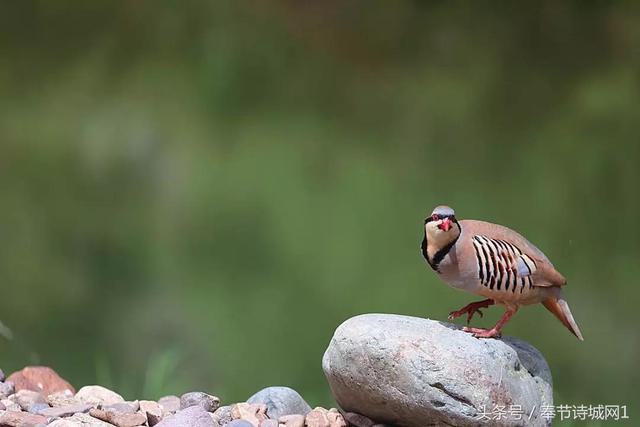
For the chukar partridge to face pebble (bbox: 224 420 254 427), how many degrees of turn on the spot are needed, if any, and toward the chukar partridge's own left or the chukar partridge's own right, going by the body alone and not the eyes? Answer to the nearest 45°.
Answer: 0° — it already faces it

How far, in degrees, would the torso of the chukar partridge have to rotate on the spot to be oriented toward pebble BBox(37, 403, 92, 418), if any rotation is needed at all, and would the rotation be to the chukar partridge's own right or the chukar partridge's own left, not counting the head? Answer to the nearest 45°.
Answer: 0° — it already faces it

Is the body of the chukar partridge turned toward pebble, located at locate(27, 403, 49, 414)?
yes

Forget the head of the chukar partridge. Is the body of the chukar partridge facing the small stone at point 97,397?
yes

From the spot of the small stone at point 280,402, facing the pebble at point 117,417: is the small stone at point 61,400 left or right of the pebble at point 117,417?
right

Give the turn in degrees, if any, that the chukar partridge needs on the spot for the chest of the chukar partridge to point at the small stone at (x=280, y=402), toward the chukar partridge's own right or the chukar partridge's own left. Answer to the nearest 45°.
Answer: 0° — it already faces it

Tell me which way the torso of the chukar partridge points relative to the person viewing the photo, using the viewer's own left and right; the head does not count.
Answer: facing to the left of the viewer

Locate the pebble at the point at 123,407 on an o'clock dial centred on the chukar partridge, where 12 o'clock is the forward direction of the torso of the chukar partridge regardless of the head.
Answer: The pebble is roughly at 12 o'clock from the chukar partridge.

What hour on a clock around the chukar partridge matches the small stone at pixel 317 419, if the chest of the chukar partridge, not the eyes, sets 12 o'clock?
The small stone is roughly at 12 o'clock from the chukar partridge.
